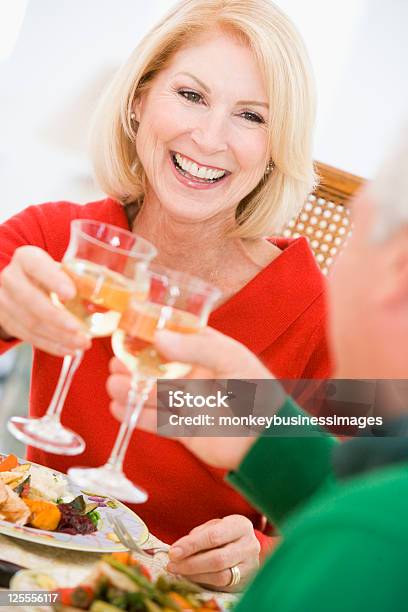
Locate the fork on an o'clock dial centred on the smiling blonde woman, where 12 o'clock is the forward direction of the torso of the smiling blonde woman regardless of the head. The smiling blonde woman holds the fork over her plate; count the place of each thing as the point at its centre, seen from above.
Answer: The fork is roughly at 12 o'clock from the smiling blonde woman.

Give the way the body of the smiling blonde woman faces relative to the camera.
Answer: toward the camera

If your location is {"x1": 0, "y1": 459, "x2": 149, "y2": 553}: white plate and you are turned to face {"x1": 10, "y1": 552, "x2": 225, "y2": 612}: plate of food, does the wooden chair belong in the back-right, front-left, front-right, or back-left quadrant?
back-left

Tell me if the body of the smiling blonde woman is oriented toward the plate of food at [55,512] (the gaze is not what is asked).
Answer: yes

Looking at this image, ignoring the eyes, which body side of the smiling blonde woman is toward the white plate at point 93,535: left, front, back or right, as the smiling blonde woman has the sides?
front

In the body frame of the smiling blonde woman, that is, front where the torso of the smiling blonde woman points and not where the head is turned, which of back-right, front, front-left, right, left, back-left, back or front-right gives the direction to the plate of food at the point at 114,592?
front
